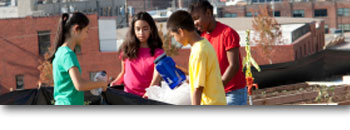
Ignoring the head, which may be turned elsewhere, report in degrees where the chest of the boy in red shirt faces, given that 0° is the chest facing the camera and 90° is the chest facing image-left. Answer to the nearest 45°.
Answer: approximately 45°

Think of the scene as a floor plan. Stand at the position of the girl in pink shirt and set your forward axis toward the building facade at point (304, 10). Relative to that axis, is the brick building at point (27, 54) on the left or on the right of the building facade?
left

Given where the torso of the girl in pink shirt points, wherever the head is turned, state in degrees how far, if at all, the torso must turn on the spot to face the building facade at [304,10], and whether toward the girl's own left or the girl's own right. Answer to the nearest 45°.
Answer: approximately 135° to the girl's own left

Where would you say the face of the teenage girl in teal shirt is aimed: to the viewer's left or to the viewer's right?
to the viewer's right

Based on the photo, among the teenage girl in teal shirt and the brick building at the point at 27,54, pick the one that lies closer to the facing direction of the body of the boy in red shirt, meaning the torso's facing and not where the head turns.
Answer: the teenage girl in teal shirt
